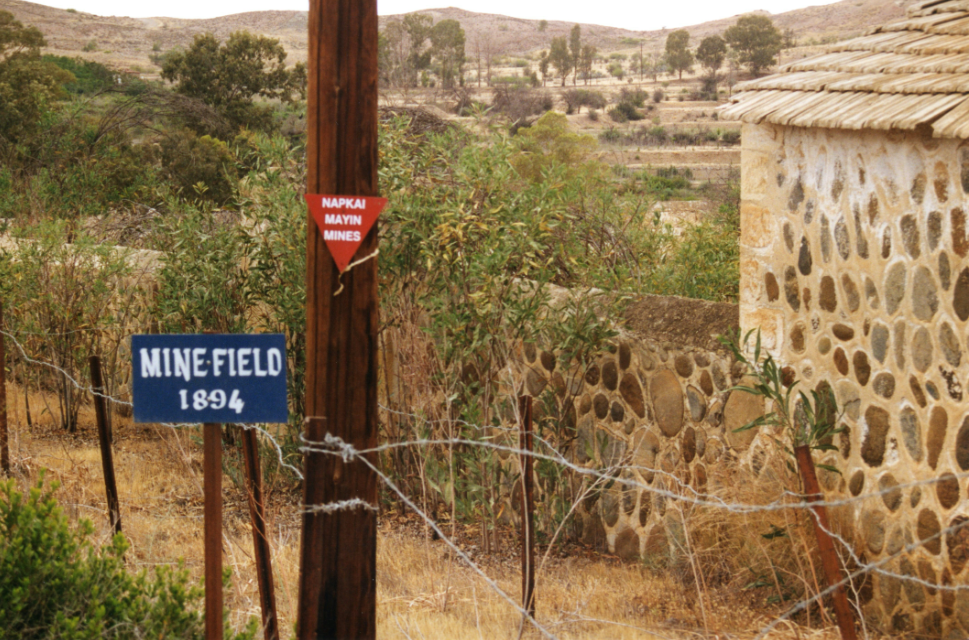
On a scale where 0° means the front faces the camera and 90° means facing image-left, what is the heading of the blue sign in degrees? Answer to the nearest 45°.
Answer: approximately 0°

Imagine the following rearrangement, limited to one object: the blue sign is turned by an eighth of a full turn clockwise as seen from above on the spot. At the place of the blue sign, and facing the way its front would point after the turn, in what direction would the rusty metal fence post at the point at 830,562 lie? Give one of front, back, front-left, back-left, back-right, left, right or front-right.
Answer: back-left

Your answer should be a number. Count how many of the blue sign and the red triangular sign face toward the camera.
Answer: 2

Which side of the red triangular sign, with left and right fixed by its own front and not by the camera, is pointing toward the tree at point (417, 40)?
back

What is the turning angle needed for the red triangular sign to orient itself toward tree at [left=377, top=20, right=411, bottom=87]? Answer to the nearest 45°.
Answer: approximately 180°

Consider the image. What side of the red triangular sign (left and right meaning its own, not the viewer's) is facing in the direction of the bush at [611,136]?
back

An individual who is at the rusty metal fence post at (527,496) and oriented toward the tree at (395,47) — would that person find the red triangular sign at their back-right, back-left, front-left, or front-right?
back-left

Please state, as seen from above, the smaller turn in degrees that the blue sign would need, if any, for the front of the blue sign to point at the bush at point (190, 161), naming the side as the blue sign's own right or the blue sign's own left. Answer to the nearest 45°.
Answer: approximately 180°

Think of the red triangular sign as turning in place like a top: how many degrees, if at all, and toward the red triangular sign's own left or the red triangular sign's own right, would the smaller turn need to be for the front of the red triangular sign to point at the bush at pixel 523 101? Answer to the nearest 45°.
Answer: approximately 180°
